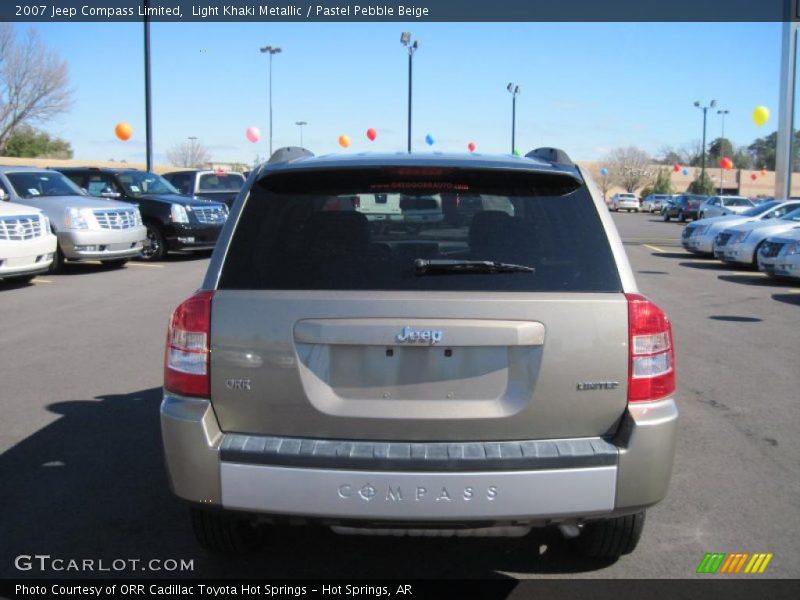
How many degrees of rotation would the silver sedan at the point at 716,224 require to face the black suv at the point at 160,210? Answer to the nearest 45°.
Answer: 0° — it already faces it

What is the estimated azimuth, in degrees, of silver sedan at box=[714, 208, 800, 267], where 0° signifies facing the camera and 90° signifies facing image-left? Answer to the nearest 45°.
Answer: approximately 45°

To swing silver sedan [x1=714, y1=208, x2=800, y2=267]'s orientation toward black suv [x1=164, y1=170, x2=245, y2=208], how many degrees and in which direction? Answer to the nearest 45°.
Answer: approximately 45° to its right

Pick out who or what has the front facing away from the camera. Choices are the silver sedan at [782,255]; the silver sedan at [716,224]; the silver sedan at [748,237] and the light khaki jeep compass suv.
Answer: the light khaki jeep compass suv

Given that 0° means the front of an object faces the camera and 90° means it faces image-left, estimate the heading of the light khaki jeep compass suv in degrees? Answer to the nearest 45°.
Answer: approximately 180°

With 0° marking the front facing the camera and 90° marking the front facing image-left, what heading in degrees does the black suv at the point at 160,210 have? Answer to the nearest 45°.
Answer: approximately 315°

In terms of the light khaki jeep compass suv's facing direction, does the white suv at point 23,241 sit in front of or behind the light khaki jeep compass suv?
in front

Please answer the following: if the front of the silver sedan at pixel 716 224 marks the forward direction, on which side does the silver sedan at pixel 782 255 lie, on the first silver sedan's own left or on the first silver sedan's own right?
on the first silver sedan's own left

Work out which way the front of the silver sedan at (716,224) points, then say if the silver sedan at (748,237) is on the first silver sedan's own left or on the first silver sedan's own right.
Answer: on the first silver sedan's own left

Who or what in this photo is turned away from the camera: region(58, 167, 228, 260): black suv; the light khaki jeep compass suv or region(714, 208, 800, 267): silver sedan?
the light khaki jeep compass suv

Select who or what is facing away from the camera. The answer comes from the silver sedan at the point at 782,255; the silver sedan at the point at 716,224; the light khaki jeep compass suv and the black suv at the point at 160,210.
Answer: the light khaki jeep compass suv

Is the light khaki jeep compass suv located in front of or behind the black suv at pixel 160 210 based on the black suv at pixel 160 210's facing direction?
in front

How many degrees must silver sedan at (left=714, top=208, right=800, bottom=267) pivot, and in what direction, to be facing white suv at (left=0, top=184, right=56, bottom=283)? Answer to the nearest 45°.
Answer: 0° — it already faces it
